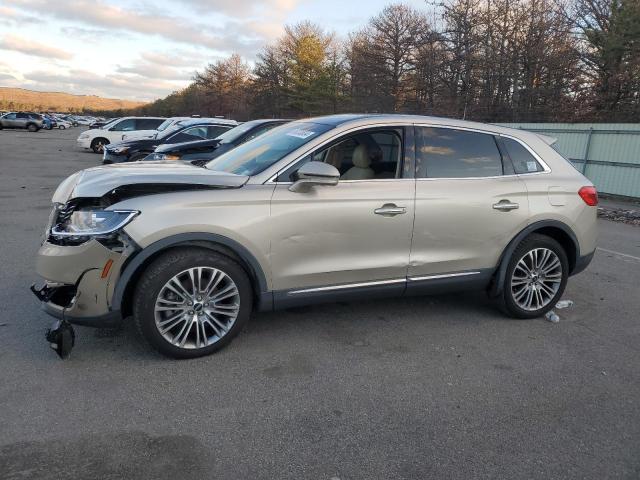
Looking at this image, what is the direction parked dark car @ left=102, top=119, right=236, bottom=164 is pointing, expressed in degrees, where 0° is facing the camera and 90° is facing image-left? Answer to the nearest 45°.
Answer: approximately 45°

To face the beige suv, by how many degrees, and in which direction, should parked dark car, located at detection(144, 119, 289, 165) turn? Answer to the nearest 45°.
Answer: approximately 45° to its left

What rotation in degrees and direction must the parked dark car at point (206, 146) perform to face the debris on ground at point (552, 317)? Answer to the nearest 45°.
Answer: approximately 90° to its left

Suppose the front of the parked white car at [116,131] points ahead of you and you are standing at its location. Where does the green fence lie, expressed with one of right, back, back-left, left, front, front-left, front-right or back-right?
back-left

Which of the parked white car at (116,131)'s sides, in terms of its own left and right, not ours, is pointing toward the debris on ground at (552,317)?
left

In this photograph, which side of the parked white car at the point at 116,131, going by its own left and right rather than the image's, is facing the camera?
left

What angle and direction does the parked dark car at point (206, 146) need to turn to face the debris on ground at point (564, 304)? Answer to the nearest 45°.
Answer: approximately 90° to its left

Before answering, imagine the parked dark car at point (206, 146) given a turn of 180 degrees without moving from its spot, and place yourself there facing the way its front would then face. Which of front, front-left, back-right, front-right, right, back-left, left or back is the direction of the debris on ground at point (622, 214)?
front-right
